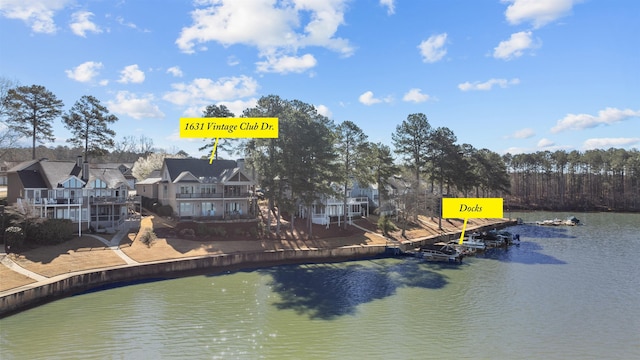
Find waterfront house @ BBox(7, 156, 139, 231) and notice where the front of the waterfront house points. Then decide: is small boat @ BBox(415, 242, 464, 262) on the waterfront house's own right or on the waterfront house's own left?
on the waterfront house's own left

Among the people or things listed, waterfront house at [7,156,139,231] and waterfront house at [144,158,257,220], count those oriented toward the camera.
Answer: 2

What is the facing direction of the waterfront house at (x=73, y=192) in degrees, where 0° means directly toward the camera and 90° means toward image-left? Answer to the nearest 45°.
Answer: approximately 0°

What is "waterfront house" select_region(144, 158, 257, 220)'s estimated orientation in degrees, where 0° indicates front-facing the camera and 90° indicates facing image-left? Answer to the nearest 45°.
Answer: approximately 0°

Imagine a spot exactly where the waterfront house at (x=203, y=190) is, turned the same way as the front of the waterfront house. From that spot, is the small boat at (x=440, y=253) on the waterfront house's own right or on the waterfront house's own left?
on the waterfront house's own left

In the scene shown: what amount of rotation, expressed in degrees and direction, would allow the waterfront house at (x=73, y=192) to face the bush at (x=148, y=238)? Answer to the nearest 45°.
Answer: approximately 45° to its left

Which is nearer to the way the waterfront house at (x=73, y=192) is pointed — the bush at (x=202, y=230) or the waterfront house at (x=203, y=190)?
the bush

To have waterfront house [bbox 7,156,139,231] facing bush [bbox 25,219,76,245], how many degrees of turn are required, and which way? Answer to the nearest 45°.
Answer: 0° — it already faces it
